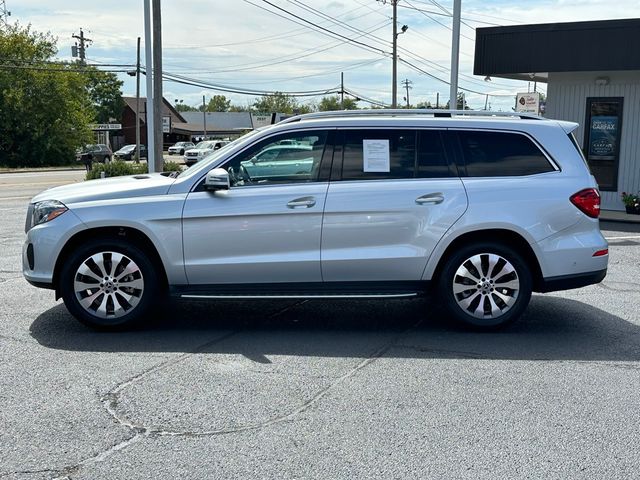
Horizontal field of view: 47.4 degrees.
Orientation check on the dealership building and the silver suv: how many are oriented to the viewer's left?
1

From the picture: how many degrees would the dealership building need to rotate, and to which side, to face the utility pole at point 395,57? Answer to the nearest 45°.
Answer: approximately 180°

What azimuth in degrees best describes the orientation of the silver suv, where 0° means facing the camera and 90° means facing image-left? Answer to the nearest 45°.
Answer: approximately 90°

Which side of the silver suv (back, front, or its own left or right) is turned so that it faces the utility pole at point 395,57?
right

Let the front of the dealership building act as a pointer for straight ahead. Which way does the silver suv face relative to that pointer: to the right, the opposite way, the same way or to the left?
to the right

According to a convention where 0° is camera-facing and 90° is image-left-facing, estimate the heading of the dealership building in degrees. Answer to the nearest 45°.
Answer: approximately 0°

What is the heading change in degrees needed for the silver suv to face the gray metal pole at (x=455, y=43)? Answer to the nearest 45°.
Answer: approximately 90° to its right
